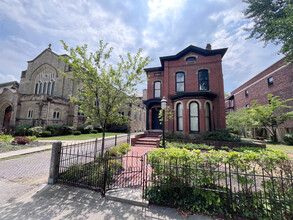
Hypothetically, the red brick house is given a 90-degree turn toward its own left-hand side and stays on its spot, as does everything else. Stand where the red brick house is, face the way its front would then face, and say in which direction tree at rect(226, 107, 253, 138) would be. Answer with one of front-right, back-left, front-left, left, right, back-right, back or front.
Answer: front-left

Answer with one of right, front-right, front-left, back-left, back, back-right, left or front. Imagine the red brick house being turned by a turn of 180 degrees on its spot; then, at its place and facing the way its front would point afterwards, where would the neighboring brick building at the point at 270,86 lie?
front-right

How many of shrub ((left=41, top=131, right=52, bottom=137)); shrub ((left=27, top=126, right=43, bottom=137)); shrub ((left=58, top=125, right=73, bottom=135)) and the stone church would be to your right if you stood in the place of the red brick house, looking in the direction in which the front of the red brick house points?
4

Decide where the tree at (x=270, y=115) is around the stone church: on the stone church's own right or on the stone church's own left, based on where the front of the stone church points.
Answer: on the stone church's own left

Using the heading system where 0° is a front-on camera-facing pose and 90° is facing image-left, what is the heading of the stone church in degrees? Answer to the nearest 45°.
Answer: approximately 0°

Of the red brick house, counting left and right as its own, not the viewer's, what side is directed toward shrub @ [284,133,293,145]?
left

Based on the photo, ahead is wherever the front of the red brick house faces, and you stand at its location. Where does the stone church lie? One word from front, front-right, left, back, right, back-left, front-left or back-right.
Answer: right

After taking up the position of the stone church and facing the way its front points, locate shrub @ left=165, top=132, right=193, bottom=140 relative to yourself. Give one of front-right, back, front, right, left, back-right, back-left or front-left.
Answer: front-left

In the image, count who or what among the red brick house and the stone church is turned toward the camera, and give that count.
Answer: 2

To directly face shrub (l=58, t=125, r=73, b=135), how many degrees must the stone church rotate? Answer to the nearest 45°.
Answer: approximately 45° to its left
